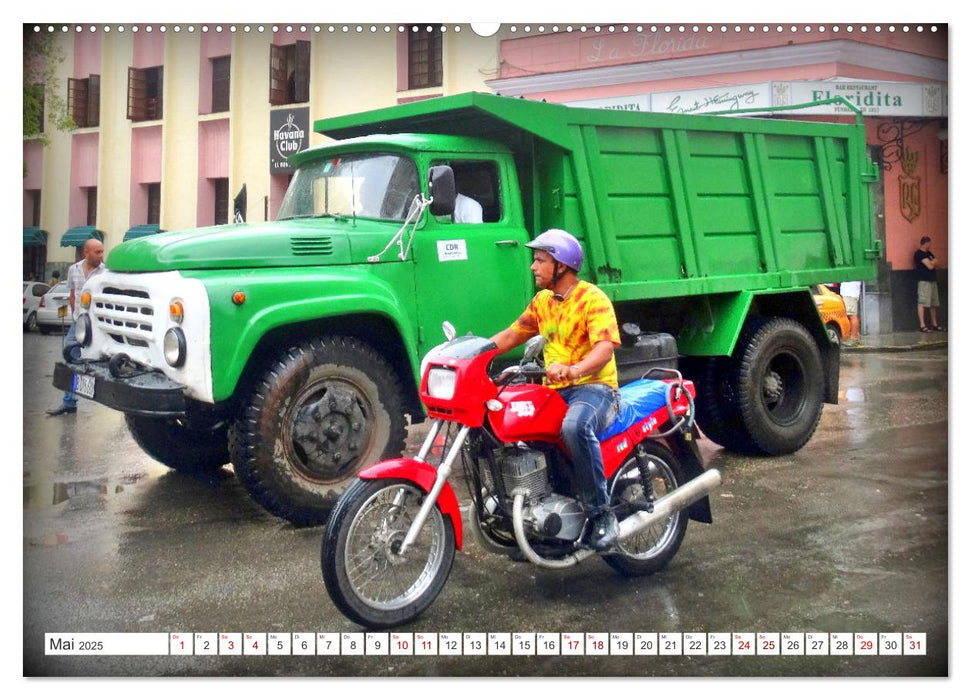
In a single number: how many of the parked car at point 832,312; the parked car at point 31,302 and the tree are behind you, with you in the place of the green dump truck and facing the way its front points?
1

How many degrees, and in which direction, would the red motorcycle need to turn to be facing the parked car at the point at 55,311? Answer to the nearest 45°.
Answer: approximately 45° to its right

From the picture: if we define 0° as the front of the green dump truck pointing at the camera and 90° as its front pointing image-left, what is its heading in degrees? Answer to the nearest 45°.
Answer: approximately 45°

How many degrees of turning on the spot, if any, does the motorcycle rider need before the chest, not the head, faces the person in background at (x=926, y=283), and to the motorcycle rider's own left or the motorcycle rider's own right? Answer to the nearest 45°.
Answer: approximately 135° to the motorcycle rider's own right

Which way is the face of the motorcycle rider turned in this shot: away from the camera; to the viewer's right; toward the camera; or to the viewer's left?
to the viewer's left

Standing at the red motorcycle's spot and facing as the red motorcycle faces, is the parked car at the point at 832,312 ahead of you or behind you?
behind

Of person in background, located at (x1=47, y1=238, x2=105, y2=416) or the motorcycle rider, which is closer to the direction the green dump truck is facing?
the person in background

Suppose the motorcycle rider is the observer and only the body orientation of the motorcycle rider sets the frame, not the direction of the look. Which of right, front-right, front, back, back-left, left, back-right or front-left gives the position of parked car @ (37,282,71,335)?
front-right

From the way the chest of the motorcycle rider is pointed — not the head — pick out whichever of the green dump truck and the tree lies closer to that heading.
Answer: the tree

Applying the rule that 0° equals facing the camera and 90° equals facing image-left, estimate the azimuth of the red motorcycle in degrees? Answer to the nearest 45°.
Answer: approximately 45°

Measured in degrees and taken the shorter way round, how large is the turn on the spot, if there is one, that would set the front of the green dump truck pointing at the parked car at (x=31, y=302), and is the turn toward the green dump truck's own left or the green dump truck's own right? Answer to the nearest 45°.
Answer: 0° — it already faces it

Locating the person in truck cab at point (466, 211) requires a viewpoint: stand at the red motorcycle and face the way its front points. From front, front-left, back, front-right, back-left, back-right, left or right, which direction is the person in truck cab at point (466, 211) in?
back-right

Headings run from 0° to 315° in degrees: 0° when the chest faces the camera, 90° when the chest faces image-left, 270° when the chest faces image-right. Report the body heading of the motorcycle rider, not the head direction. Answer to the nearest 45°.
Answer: approximately 45°
